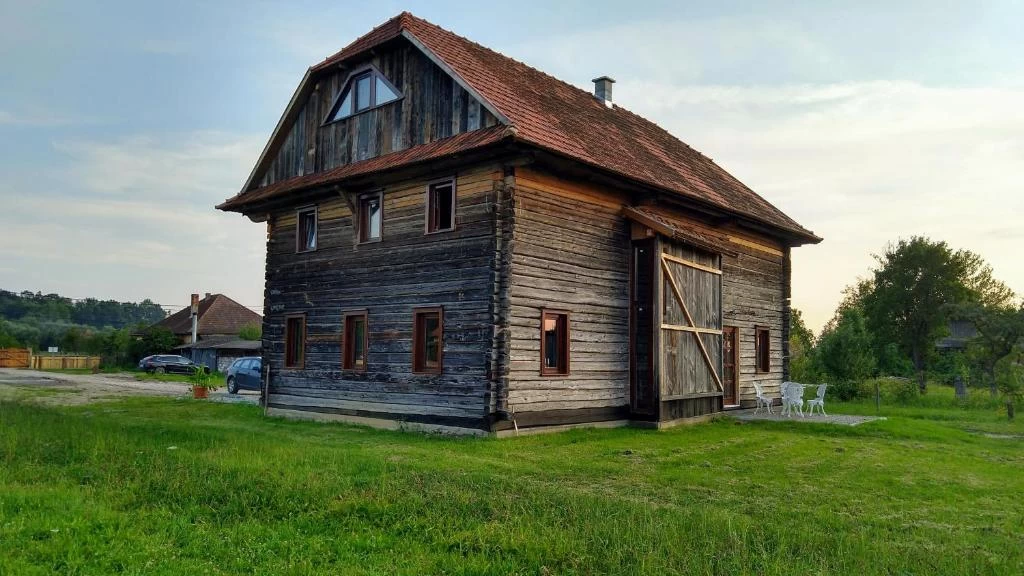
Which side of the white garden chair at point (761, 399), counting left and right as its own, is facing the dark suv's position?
back

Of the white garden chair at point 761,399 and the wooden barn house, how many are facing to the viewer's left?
0

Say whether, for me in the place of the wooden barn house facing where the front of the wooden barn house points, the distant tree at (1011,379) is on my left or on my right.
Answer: on my left

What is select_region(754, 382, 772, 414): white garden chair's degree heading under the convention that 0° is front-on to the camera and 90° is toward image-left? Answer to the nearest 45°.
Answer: approximately 270°

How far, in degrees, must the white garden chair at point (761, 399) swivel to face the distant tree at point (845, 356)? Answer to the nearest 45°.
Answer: approximately 90° to its left

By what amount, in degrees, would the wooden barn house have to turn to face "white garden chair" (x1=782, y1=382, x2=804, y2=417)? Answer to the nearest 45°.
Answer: approximately 45° to its left

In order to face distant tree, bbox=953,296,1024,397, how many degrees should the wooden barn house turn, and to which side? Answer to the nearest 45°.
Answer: approximately 90° to its left

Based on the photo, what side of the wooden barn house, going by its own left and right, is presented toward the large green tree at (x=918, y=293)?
left

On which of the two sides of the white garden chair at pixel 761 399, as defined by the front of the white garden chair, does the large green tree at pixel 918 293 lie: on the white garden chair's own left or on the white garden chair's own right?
on the white garden chair's own left
